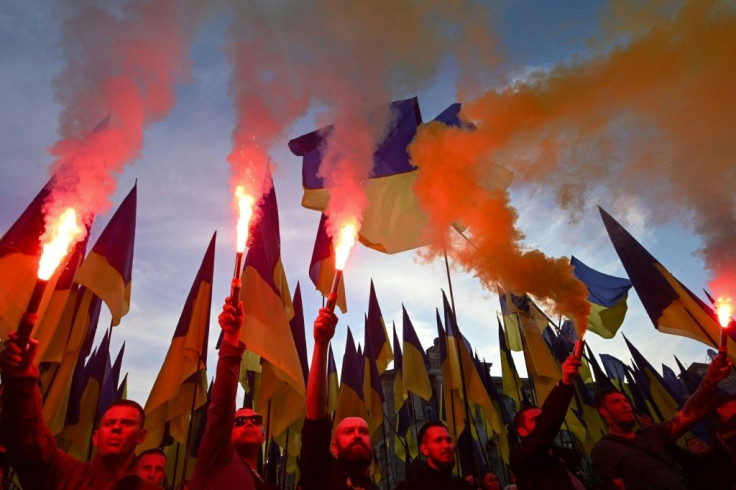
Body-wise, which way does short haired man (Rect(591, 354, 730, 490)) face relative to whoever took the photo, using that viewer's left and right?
facing the viewer and to the right of the viewer

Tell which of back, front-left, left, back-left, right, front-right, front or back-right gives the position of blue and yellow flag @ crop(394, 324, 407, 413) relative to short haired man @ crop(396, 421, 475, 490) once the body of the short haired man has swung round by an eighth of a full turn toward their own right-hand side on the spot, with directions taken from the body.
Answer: back

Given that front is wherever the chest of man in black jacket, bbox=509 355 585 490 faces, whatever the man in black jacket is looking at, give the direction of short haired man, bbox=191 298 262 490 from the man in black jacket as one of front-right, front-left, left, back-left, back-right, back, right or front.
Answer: right

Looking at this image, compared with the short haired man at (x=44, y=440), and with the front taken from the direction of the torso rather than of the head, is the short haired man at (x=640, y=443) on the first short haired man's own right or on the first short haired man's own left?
on the first short haired man's own left

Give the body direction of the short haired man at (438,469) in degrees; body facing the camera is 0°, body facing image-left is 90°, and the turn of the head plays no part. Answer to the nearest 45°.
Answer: approximately 315°

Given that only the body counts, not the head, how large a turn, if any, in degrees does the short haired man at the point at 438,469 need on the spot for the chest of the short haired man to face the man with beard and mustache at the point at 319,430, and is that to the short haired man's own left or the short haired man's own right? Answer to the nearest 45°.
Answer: approximately 90° to the short haired man's own right

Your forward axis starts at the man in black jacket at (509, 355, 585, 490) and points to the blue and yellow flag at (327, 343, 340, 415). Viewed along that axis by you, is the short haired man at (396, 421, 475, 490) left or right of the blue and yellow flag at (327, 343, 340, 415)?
left

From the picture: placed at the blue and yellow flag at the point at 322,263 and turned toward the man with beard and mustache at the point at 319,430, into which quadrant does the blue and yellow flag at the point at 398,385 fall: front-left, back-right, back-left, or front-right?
back-left

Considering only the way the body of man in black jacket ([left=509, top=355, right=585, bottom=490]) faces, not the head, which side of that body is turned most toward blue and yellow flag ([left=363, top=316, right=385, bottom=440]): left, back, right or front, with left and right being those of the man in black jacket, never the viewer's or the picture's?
back

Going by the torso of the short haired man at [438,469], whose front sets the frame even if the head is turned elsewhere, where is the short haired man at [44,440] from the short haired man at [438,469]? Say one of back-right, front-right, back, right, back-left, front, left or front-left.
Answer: right
